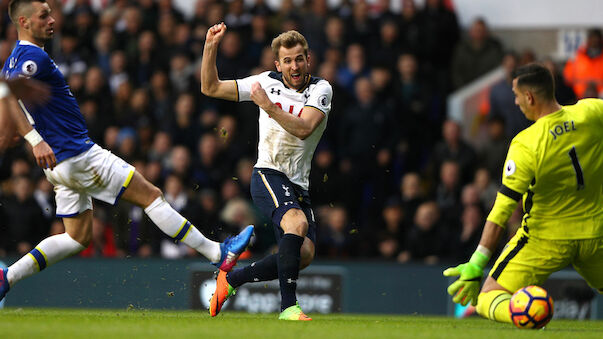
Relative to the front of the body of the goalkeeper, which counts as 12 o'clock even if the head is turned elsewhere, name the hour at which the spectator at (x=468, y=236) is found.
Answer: The spectator is roughly at 1 o'clock from the goalkeeper.

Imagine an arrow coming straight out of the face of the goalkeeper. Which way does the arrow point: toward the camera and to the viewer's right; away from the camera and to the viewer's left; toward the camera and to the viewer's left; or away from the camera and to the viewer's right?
away from the camera and to the viewer's left

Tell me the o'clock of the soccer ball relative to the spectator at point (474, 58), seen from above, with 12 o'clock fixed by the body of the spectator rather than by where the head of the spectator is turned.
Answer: The soccer ball is roughly at 12 o'clock from the spectator.

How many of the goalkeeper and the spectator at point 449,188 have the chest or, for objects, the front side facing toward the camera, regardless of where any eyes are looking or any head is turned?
1

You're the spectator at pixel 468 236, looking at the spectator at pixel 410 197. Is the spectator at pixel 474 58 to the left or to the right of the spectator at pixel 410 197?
right

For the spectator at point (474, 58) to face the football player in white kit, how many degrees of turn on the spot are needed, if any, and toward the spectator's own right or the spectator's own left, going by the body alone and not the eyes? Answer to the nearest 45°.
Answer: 0° — they already face them

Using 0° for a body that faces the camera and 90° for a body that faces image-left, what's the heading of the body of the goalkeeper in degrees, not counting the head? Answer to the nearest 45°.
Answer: approximately 135°

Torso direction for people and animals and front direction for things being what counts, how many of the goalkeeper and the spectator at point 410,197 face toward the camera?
1

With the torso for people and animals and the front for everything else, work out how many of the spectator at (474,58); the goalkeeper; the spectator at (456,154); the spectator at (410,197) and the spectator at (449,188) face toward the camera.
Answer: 4
